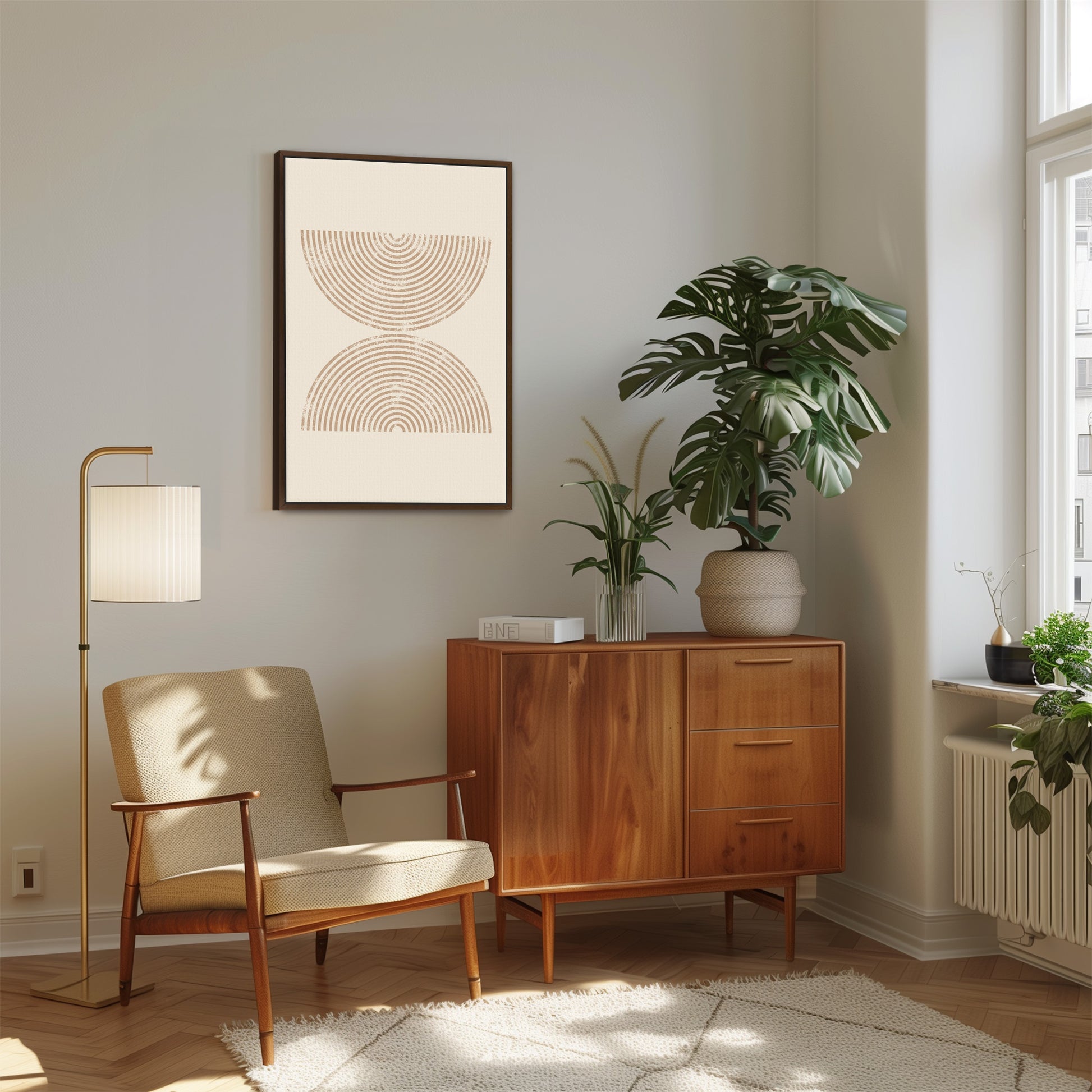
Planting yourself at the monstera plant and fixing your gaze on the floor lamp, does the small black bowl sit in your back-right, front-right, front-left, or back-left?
back-left

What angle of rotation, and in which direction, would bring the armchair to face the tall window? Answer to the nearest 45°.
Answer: approximately 45° to its left

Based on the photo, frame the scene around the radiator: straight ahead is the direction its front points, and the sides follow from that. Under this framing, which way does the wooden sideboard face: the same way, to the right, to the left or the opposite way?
to the left

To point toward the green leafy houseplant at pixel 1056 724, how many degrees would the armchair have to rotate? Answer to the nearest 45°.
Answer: approximately 45° to its left

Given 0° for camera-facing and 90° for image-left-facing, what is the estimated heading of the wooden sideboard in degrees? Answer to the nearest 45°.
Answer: approximately 315°

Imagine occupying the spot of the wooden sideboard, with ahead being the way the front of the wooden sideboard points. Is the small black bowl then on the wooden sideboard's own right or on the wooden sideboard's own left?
on the wooden sideboard's own left

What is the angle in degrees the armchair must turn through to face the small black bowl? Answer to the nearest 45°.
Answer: approximately 45° to its left

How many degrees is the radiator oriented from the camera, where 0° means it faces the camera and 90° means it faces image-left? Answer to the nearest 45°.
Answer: approximately 45°

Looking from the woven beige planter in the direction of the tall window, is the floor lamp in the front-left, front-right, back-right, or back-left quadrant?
back-right
